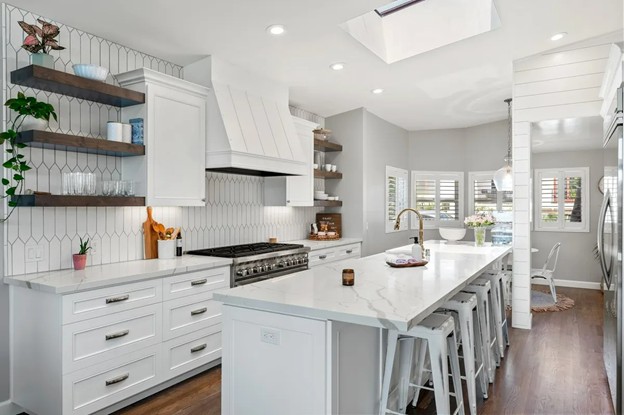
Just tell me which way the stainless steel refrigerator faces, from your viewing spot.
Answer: facing to the left of the viewer

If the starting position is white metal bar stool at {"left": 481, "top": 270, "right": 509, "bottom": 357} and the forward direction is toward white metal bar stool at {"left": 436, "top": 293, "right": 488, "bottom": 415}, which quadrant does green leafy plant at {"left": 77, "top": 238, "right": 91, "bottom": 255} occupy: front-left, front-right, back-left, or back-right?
front-right

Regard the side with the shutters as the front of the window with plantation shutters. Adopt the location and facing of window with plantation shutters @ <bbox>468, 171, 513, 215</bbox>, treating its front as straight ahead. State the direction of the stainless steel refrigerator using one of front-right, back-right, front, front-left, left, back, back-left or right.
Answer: front

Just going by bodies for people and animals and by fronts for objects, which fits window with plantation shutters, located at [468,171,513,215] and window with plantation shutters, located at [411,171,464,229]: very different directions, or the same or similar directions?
same or similar directions

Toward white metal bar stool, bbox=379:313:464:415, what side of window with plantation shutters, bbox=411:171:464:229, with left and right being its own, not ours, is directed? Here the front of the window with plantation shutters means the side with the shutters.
front

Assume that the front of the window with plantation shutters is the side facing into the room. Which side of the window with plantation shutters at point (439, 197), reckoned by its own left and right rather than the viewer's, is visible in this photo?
front

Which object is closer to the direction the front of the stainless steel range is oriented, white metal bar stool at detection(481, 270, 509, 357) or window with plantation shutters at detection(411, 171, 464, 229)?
the white metal bar stool

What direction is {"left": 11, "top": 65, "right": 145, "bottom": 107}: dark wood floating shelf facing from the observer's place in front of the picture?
facing the viewer and to the right of the viewer

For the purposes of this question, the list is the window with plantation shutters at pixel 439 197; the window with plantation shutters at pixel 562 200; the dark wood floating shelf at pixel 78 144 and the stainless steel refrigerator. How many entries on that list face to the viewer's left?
1

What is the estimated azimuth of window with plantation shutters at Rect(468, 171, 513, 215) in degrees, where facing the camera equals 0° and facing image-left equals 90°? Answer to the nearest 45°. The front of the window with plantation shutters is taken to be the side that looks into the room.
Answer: approximately 0°

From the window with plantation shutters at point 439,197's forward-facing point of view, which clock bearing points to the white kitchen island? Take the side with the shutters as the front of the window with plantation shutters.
The white kitchen island is roughly at 12 o'clock from the window with plantation shutters.

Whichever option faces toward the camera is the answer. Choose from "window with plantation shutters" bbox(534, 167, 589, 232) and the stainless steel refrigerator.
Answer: the window with plantation shutters

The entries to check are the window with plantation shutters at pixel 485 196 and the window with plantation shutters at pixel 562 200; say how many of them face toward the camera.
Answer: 2

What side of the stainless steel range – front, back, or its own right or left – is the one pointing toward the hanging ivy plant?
right
